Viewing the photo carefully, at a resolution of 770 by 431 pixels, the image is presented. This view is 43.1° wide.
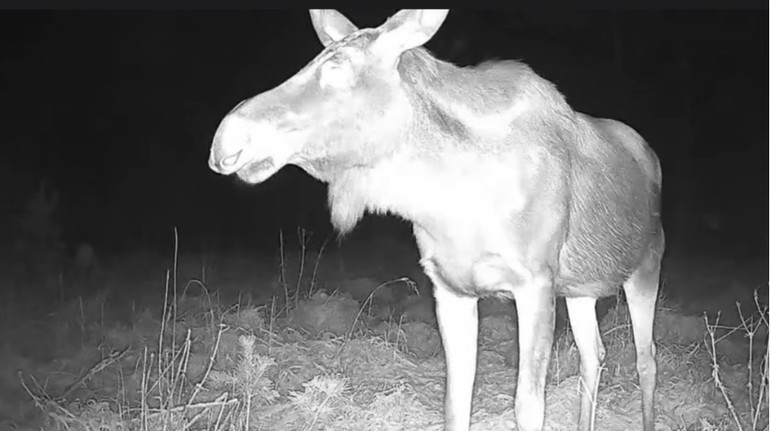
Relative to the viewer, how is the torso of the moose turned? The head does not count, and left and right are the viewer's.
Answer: facing the viewer and to the left of the viewer
